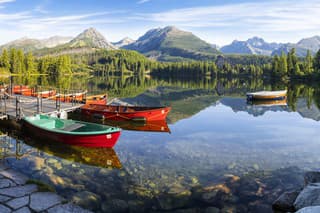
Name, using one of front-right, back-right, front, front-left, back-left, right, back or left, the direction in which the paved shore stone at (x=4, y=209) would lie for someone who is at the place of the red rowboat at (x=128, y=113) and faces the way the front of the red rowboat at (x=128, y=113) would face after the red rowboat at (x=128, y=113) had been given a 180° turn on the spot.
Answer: left

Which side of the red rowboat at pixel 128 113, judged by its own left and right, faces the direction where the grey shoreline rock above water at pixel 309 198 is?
right

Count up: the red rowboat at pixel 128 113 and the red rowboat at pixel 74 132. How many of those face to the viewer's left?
0

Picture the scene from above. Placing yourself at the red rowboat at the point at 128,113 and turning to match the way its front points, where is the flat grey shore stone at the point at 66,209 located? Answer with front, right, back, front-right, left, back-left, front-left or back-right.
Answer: right

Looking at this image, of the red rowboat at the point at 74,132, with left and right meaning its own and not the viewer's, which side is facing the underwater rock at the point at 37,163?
right

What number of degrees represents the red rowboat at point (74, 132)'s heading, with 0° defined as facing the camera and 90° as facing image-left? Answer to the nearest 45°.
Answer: approximately 315°

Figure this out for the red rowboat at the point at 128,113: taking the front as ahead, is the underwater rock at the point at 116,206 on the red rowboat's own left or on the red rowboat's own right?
on the red rowboat's own right

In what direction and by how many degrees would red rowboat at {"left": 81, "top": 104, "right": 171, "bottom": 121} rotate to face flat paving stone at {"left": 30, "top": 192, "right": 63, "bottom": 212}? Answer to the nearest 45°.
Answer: approximately 90° to its right

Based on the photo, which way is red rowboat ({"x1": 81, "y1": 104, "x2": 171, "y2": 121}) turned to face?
to the viewer's right

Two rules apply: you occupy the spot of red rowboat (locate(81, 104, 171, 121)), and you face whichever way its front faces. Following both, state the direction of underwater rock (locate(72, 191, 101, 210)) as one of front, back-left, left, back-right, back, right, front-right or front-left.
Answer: right
